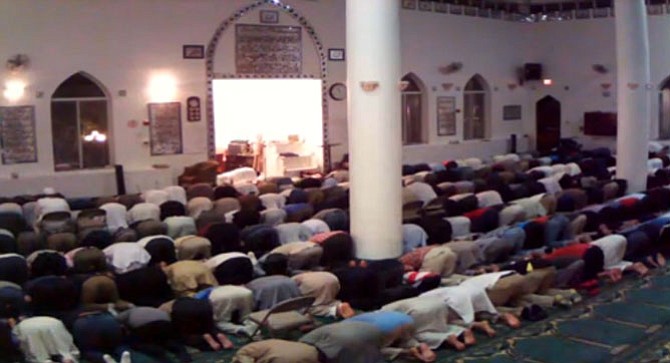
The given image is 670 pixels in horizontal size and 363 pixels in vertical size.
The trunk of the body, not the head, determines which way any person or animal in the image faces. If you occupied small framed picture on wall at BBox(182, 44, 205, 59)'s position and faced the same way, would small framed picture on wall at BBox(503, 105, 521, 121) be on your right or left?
on your left

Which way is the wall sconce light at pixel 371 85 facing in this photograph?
toward the camera

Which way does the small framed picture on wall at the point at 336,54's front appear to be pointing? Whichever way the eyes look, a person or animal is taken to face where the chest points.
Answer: toward the camera

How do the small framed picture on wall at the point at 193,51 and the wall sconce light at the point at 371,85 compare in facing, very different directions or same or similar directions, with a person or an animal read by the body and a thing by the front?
same or similar directions

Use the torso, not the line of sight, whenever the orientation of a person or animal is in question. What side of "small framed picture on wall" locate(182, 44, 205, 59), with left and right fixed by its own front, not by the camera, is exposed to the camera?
front
